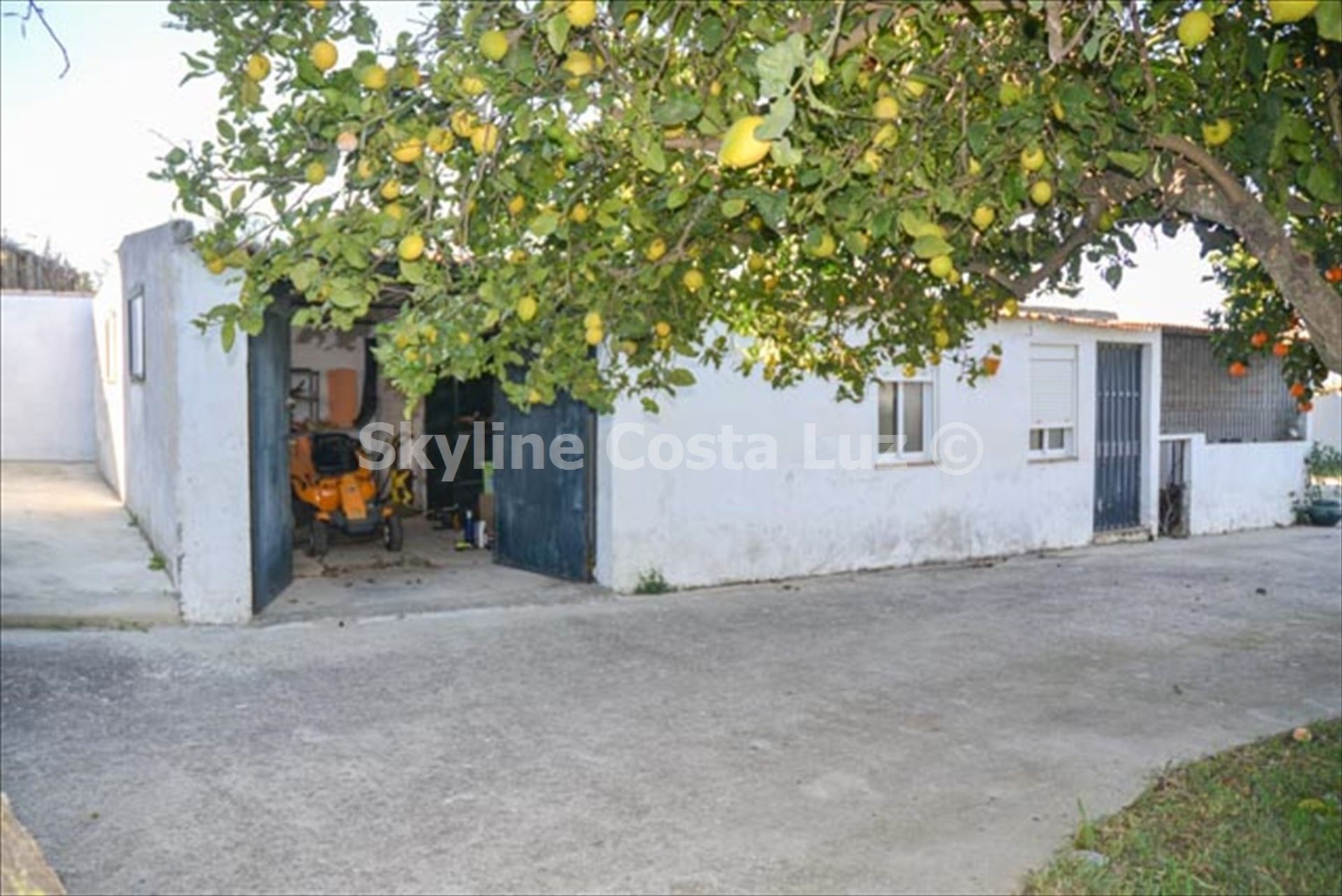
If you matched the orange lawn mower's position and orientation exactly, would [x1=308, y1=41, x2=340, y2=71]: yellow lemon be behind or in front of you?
in front

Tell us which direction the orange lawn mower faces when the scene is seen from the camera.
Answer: facing the viewer and to the right of the viewer

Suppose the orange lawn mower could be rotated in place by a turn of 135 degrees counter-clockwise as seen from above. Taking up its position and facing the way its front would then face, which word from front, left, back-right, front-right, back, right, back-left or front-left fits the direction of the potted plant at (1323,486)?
right

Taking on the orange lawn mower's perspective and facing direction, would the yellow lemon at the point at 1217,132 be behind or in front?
in front

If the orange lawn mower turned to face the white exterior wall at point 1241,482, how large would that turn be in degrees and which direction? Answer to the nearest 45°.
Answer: approximately 45° to its left

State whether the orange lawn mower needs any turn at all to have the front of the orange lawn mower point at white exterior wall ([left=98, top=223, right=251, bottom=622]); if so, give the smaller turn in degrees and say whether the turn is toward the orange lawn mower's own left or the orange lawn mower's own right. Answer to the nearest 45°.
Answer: approximately 45° to the orange lawn mower's own right
